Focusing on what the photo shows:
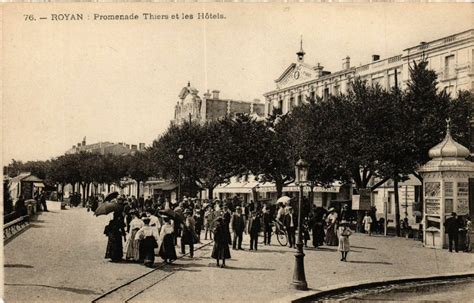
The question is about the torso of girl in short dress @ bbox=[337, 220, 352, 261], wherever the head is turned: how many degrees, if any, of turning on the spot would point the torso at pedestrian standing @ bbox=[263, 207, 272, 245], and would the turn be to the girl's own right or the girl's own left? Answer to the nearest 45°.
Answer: approximately 135° to the girl's own right

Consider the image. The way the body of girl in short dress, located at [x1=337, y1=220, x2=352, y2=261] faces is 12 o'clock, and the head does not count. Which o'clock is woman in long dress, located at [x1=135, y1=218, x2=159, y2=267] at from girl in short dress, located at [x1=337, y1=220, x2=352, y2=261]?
woman in long dress, located at [x1=135, y1=218, x2=159, y2=267] is roughly at 2 o'clock from girl in short dress, located at [x1=337, y1=220, x2=352, y2=261].

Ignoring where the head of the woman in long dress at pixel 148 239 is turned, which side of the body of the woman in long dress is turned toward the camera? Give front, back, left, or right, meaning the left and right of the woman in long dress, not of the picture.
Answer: back

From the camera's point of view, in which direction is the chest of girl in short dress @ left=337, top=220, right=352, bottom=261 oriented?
toward the camera

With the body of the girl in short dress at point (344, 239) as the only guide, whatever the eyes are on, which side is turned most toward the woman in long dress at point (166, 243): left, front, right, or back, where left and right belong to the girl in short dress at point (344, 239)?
right

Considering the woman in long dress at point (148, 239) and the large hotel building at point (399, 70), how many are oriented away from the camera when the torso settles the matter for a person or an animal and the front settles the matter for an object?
1

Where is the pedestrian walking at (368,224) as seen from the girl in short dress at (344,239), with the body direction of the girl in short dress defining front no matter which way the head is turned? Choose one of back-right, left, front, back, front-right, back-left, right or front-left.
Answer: back

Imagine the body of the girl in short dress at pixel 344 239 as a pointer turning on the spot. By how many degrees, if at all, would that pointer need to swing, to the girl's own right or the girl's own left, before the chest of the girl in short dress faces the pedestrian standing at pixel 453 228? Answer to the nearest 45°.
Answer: approximately 135° to the girl's own left

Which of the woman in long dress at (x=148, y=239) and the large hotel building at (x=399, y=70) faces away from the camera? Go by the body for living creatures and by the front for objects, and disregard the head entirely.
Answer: the woman in long dress
